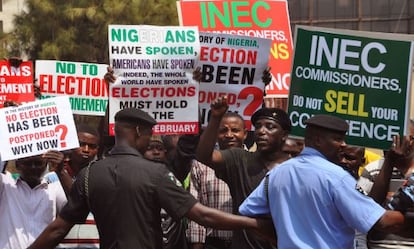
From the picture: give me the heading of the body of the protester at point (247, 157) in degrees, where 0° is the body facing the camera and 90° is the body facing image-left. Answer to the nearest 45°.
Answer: approximately 45°

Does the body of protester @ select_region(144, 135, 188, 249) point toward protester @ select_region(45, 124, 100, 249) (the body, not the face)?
no

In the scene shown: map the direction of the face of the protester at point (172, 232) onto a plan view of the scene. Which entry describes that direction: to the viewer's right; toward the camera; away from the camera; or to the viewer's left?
toward the camera

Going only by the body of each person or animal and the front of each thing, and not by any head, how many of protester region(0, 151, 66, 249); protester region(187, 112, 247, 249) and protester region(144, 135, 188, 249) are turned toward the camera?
3

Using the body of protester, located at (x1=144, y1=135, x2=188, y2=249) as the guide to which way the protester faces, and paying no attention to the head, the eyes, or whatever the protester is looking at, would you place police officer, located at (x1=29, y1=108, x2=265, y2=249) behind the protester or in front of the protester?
in front

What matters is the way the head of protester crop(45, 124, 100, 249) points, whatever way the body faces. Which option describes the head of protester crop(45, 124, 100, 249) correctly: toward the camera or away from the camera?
toward the camera

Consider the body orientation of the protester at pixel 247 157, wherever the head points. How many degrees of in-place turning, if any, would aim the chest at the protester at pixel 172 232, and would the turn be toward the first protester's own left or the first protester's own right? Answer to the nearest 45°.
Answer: approximately 90° to the first protester's own right

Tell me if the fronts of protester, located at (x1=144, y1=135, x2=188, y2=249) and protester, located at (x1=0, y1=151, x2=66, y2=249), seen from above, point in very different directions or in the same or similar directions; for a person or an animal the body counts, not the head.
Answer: same or similar directions

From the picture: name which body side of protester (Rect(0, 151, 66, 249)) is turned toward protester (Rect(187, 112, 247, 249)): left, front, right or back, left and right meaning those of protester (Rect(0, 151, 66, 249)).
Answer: left

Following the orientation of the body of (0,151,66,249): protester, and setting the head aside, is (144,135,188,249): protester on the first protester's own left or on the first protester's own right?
on the first protester's own left

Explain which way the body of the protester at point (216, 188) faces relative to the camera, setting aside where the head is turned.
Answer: toward the camera

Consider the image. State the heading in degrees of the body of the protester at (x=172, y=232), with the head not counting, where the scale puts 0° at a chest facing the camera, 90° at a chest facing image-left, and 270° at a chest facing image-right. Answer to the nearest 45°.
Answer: approximately 0°

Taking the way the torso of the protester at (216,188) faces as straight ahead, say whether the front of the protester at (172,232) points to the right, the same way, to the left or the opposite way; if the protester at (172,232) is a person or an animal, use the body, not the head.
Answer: the same way

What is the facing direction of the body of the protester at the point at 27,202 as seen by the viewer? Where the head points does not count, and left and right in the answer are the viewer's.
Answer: facing the viewer

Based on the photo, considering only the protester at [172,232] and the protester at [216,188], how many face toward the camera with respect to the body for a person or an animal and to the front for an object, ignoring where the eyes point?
2
